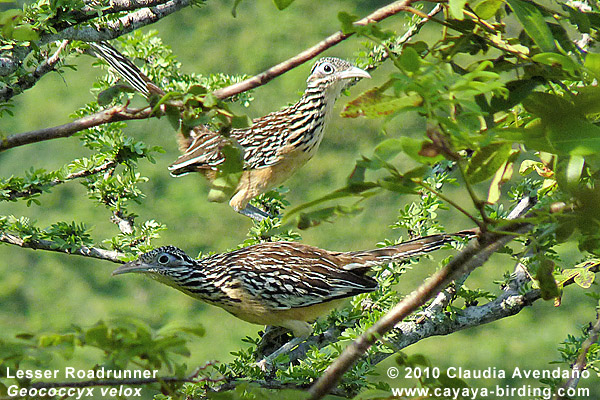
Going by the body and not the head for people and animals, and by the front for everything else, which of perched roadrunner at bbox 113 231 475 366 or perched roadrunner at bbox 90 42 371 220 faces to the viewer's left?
perched roadrunner at bbox 113 231 475 366

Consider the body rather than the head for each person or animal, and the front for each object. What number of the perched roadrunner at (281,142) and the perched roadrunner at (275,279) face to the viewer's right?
1

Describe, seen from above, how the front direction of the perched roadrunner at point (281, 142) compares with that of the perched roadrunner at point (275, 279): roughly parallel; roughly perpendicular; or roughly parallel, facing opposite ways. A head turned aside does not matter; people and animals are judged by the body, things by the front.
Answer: roughly parallel, facing opposite ways

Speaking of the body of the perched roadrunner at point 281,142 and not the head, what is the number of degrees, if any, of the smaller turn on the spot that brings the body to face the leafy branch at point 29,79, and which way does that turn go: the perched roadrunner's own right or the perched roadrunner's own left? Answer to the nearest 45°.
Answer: approximately 135° to the perched roadrunner's own right

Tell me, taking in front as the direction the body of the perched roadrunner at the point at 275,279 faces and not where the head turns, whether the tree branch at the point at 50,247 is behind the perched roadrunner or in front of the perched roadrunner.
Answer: in front

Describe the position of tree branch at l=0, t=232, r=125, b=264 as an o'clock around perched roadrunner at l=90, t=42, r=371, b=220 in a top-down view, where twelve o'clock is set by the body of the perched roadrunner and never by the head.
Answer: The tree branch is roughly at 5 o'clock from the perched roadrunner.

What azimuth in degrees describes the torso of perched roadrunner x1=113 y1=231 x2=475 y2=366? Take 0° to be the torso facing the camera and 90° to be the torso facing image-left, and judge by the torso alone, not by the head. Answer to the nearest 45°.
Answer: approximately 90°

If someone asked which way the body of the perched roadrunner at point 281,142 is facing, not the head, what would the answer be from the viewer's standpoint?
to the viewer's right
